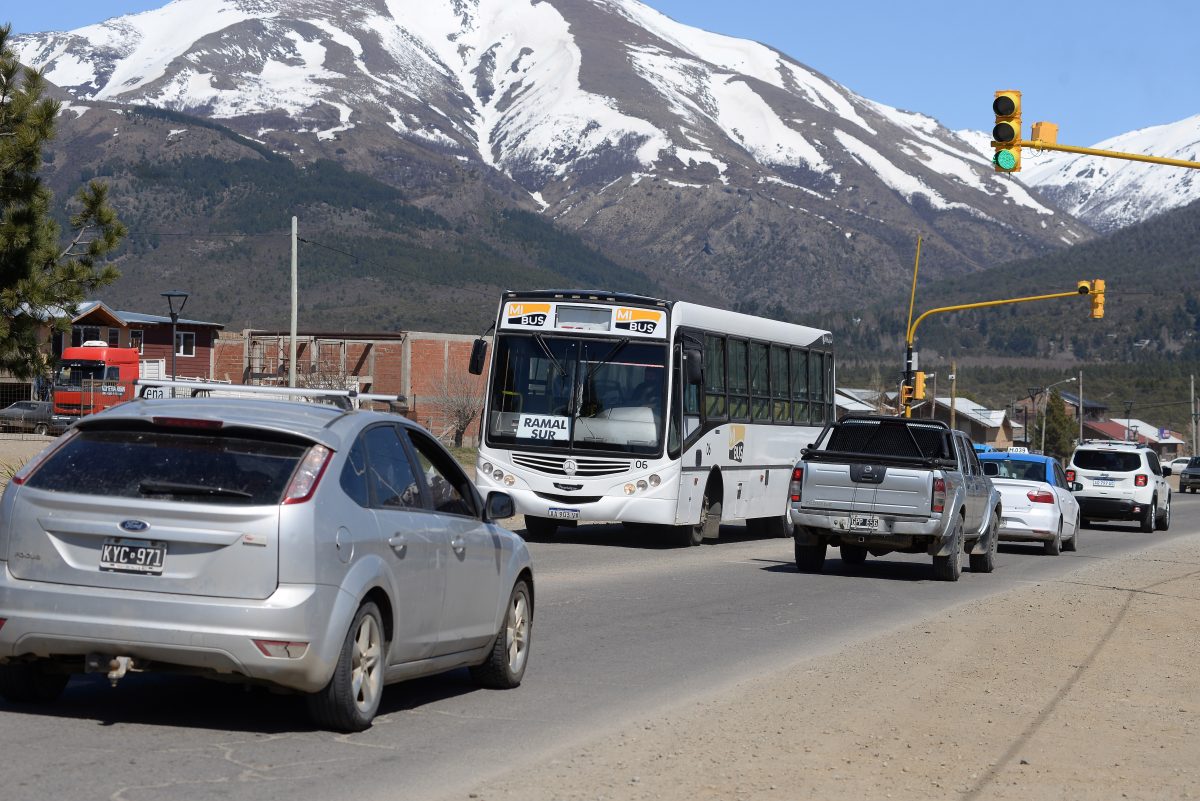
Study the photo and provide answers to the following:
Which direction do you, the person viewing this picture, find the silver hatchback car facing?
facing away from the viewer and to the right of the viewer

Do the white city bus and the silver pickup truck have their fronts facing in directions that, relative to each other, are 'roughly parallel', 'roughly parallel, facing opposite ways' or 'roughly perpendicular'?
roughly parallel, facing opposite ways

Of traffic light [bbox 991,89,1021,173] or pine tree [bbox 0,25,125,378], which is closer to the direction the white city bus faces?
the pine tree

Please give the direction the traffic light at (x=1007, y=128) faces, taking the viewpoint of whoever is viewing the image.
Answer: facing the viewer and to the left of the viewer

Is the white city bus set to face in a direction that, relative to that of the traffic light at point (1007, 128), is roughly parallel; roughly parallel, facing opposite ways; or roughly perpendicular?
roughly parallel

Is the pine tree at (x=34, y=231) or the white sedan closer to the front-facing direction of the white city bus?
the pine tree

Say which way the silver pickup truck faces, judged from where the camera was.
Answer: facing away from the viewer and to the right of the viewer

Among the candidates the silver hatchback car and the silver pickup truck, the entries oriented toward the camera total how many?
0

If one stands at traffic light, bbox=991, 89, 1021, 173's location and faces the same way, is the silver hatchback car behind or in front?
in front

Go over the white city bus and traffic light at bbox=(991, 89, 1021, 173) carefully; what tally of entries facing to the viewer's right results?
0

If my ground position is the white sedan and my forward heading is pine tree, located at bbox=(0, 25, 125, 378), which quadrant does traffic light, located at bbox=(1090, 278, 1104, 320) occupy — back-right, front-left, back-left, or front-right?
back-right

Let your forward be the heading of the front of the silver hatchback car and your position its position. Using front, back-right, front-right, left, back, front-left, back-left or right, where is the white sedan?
front

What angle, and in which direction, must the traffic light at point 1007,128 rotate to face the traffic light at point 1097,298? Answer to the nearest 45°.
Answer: approximately 135° to its right
